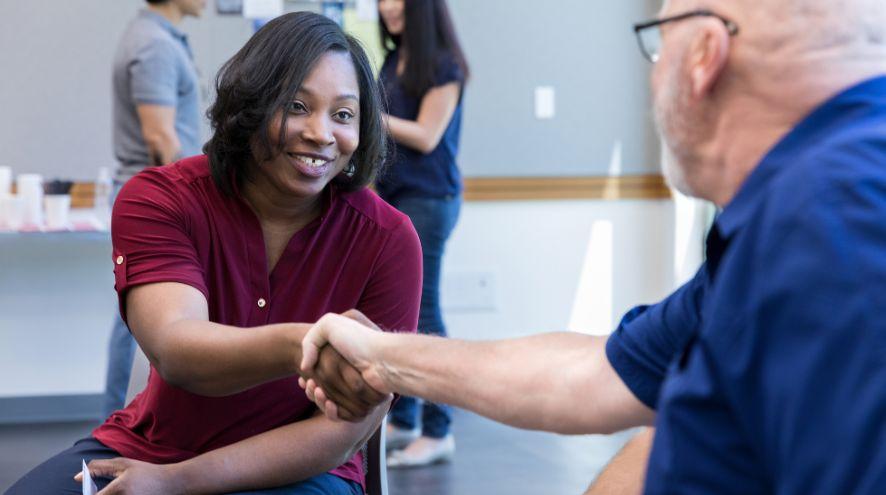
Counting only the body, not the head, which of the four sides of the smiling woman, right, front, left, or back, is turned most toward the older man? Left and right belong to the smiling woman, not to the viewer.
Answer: front

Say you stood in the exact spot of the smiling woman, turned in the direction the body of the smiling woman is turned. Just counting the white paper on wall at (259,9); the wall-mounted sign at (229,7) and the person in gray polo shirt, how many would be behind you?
3

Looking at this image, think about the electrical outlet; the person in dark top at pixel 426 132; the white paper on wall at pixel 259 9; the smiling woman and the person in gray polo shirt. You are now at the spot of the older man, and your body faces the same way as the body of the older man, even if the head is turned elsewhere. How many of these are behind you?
0

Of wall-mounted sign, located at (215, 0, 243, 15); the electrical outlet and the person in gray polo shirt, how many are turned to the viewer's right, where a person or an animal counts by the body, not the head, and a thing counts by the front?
1

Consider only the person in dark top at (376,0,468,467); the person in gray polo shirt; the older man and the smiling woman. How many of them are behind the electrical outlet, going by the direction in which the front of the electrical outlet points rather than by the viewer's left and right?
0

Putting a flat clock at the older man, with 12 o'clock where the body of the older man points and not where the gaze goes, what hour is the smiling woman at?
The smiling woman is roughly at 12 o'clock from the older man.

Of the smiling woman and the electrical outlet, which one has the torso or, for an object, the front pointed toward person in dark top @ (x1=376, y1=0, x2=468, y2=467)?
the electrical outlet

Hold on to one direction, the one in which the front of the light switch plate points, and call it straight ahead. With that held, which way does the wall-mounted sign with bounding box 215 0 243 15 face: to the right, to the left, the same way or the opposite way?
the same way

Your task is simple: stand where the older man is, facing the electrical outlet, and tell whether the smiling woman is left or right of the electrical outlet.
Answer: left

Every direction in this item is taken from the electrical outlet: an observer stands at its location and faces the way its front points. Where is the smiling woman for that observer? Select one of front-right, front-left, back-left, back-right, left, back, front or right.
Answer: front

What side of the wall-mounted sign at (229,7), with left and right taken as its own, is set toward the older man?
front

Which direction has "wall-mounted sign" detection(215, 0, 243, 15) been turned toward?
toward the camera

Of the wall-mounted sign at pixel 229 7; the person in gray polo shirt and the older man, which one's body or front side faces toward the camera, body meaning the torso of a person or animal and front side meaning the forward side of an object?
the wall-mounted sign

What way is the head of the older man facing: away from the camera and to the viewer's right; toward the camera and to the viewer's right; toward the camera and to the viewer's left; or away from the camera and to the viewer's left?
away from the camera and to the viewer's left

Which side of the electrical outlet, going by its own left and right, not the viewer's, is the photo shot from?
front

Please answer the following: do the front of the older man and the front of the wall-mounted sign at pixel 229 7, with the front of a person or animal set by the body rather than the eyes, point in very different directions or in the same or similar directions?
very different directions

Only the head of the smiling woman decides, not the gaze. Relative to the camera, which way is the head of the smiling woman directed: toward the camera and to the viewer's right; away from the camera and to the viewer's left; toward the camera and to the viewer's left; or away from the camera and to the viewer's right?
toward the camera and to the viewer's right
